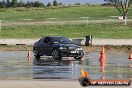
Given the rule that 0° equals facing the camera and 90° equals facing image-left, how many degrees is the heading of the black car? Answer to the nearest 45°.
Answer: approximately 315°
